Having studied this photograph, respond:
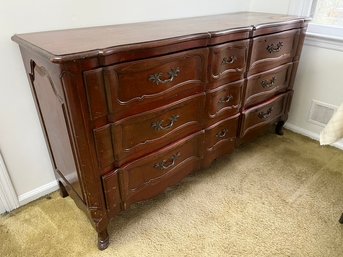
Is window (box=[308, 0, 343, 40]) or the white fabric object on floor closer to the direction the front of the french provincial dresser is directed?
the white fabric object on floor

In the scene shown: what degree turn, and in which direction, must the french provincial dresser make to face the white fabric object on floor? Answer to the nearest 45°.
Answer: approximately 45° to its left

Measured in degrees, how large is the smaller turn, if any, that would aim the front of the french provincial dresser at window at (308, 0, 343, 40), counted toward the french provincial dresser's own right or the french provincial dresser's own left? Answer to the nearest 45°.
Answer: approximately 90° to the french provincial dresser's own left

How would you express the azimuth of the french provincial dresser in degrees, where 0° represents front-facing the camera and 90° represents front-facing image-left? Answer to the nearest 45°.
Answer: approximately 315°
